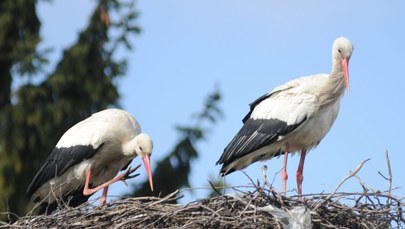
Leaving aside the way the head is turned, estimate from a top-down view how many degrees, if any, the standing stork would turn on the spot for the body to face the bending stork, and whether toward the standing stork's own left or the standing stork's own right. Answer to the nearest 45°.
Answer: approximately 135° to the standing stork's own right

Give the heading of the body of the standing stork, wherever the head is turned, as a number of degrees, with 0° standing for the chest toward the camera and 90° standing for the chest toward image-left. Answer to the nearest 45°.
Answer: approximately 315°
